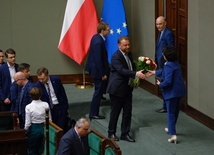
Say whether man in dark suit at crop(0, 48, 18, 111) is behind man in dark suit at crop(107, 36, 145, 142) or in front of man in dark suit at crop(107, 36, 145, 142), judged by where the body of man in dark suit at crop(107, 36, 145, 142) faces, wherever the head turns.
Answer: behind

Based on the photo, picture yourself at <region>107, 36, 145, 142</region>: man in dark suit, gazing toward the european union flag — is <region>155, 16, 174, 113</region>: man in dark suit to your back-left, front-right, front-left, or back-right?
front-right

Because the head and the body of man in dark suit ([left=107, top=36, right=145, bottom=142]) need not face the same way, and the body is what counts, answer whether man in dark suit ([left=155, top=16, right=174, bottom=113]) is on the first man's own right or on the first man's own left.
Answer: on the first man's own left

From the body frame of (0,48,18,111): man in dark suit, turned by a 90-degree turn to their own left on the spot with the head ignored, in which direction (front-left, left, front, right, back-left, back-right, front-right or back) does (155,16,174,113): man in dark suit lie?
front-right

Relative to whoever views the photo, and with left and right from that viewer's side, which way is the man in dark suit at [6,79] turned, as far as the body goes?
facing the viewer and to the right of the viewer

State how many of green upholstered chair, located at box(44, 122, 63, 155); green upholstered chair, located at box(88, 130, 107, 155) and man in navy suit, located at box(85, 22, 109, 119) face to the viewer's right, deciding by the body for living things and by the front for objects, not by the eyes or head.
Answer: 1

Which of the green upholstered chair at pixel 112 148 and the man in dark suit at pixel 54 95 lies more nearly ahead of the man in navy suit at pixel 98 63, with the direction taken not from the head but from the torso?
the green upholstered chair

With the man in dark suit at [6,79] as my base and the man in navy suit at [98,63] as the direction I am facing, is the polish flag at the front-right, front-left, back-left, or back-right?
front-left
